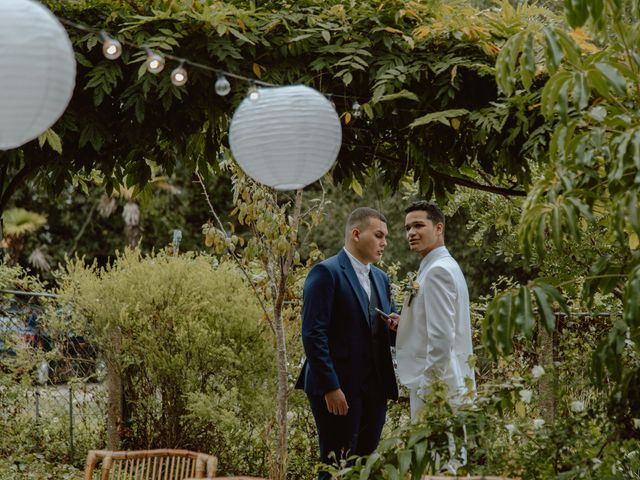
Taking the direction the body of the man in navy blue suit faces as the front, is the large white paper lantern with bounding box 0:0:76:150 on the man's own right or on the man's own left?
on the man's own right

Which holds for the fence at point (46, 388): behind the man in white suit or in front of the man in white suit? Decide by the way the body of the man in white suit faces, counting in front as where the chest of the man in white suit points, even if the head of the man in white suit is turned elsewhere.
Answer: in front

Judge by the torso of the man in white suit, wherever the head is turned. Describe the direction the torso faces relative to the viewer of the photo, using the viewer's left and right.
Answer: facing to the left of the viewer

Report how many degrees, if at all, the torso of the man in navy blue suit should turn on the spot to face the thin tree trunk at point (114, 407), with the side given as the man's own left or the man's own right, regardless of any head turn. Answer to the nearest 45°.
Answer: approximately 180°

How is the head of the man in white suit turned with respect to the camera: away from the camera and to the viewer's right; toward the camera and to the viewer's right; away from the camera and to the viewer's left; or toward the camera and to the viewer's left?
toward the camera and to the viewer's left

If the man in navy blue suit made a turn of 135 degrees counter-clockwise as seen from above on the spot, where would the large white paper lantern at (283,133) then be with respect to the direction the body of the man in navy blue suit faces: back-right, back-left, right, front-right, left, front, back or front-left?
back

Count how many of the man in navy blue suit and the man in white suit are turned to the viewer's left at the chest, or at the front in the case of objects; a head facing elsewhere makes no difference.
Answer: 1

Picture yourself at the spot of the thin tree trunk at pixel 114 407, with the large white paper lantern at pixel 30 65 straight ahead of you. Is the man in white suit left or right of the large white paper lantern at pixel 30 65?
left

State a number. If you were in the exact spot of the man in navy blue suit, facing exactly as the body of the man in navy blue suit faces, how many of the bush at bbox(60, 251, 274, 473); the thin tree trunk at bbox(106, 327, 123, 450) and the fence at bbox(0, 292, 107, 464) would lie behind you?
3

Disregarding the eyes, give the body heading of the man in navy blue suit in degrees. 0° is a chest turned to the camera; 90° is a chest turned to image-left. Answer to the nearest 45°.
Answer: approximately 315°

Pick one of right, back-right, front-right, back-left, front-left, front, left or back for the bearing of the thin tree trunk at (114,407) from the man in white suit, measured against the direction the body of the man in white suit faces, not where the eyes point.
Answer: front-right

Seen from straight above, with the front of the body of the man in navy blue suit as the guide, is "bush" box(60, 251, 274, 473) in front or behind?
behind

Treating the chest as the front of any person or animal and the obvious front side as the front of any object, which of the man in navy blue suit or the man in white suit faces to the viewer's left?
the man in white suit
